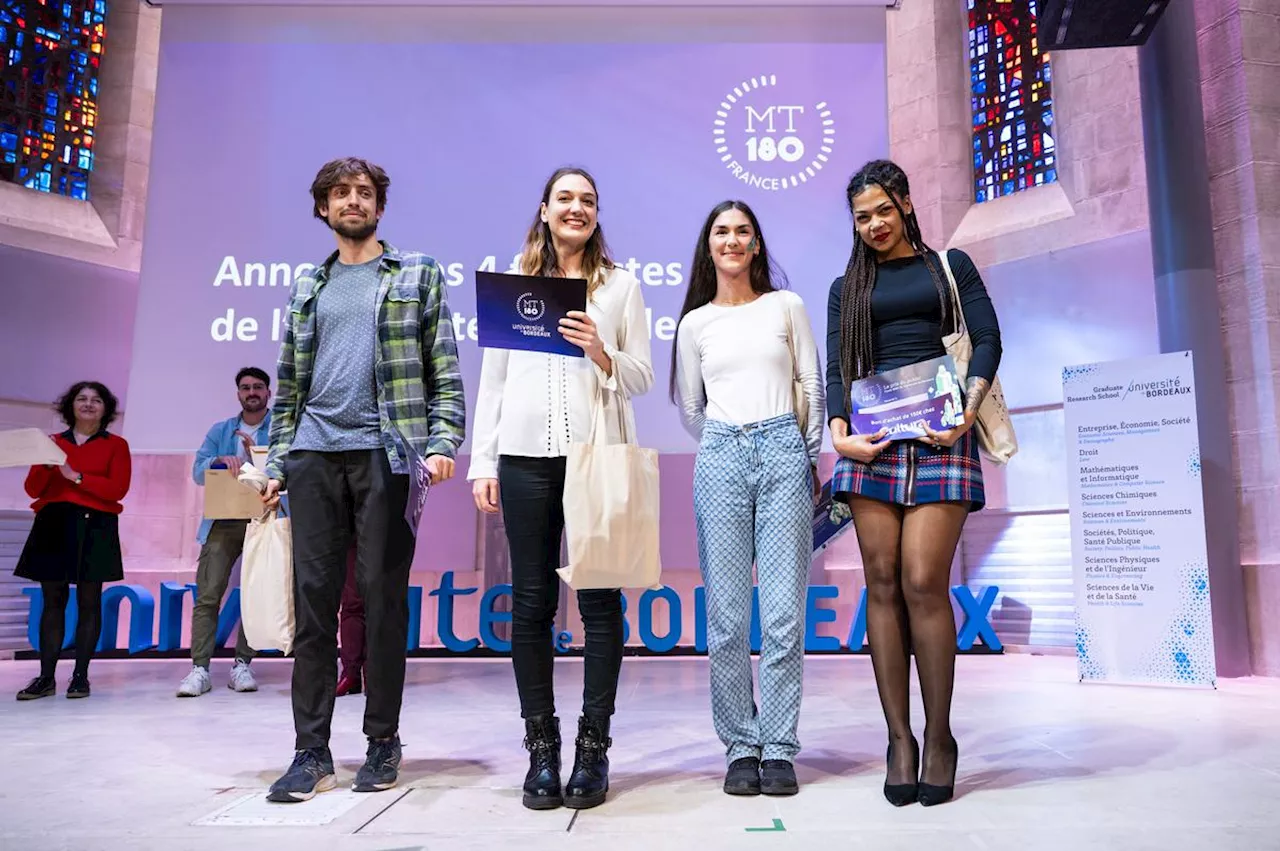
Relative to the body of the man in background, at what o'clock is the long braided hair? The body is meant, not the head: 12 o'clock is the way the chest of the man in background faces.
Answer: The long braided hair is roughly at 11 o'clock from the man in background.

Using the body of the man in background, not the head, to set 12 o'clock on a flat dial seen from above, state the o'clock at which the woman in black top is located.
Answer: The woman in black top is roughly at 11 o'clock from the man in background.

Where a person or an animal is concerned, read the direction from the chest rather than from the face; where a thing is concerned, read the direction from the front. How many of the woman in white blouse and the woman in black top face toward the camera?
2

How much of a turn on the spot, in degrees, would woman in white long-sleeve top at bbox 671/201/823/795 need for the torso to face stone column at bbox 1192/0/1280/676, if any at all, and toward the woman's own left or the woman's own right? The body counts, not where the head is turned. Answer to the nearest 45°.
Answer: approximately 135° to the woman's own left

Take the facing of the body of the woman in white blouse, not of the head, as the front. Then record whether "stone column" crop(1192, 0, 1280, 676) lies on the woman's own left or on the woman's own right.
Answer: on the woman's own left

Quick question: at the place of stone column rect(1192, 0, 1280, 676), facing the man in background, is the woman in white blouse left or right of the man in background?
left

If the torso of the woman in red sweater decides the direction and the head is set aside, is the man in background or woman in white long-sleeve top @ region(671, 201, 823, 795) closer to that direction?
the woman in white long-sleeve top

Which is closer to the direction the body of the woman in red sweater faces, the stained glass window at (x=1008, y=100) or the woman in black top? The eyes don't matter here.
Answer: the woman in black top

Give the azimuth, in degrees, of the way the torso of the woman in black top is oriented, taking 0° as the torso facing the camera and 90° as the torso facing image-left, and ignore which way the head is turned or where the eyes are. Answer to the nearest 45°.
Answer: approximately 0°

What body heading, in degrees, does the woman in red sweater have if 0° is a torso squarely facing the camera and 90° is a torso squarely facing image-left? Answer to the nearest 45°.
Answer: approximately 0°

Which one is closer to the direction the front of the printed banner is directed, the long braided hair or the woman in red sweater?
the long braided hair

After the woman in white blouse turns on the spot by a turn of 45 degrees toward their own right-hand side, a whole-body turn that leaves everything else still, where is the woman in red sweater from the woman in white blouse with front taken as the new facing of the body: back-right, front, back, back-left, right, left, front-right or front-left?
right

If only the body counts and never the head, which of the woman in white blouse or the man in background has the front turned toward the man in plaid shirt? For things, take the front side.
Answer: the man in background

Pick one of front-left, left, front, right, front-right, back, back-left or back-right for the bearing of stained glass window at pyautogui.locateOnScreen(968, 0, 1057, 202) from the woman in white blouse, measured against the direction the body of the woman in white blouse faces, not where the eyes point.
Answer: back-left

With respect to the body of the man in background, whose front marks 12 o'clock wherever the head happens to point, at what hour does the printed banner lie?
The printed banner is roughly at 10 o'clock from the man in background.
